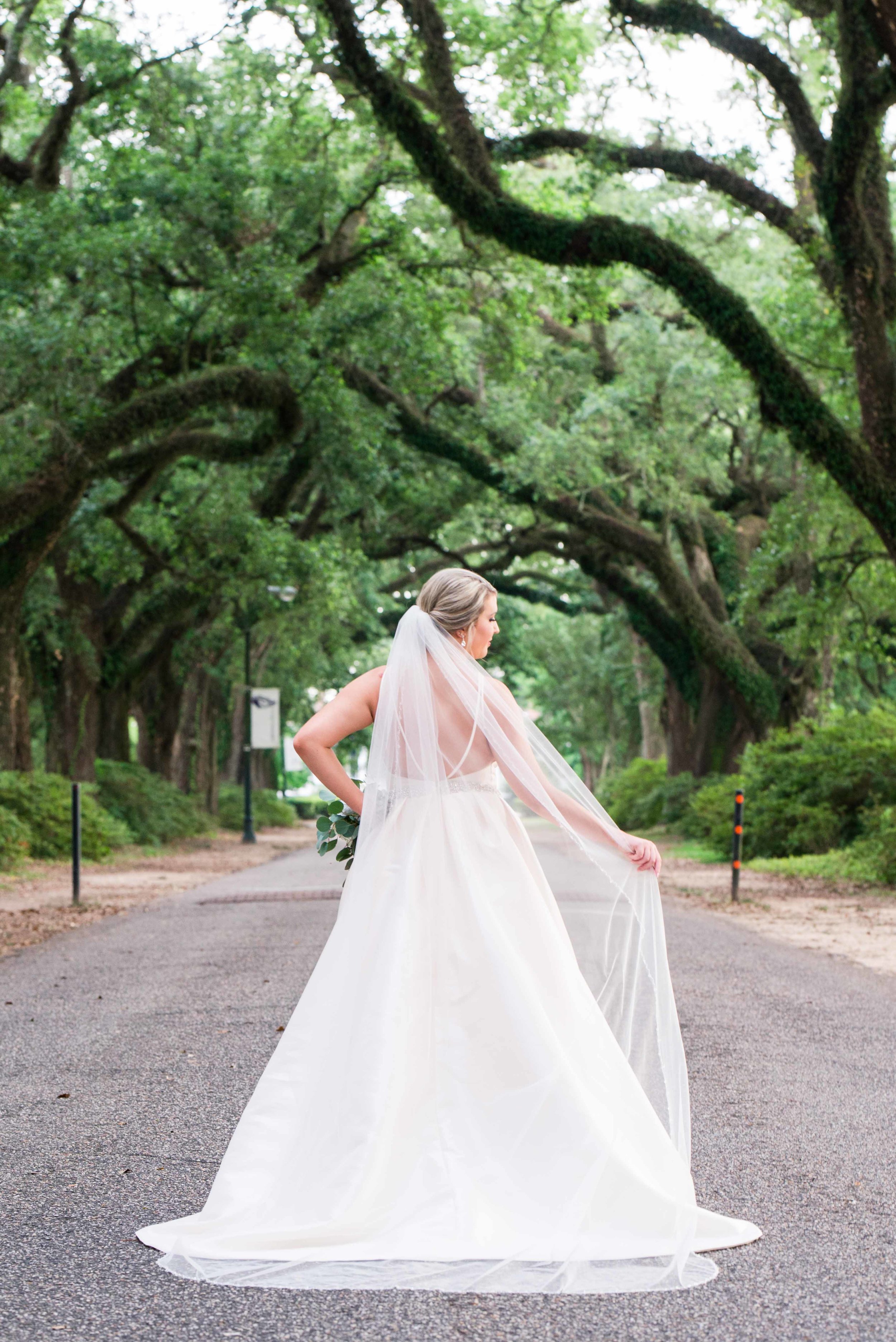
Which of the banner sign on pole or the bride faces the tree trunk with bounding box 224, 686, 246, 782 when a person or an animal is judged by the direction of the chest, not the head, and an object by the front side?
the bride

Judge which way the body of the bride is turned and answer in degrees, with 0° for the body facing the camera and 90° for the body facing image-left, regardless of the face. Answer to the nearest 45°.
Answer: approximately 180°

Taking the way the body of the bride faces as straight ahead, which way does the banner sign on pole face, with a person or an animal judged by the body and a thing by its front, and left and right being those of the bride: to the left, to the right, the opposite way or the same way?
the opposite way

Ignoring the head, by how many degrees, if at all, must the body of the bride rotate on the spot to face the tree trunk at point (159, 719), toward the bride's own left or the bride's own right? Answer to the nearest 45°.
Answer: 0° — they already face it

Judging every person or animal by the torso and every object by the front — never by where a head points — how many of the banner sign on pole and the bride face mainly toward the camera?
1

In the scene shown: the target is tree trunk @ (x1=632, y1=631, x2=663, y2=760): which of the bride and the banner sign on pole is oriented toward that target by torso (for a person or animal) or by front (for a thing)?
the bride

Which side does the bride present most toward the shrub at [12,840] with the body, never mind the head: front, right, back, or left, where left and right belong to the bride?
front

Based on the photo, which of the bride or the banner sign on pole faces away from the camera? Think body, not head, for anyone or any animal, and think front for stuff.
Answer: the bride

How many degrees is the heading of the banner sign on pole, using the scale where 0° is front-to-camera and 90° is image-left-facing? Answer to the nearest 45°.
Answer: approximately 0°

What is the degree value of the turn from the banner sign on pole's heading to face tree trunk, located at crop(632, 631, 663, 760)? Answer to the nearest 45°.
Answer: approximately 135° to its left

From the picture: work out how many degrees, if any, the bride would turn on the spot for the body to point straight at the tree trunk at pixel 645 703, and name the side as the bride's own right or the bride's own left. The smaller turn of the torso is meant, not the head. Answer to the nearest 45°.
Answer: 0° — they already face it

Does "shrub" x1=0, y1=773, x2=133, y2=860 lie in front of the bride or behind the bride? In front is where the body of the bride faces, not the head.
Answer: in front

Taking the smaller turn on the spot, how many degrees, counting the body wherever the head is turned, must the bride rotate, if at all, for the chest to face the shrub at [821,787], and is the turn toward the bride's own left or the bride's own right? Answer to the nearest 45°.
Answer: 0° — they already face it

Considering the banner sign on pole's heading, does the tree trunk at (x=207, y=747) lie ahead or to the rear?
to the rear

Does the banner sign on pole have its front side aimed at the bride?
yes

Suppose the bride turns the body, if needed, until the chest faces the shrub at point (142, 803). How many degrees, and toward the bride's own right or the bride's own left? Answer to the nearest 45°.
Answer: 0° — they already face it

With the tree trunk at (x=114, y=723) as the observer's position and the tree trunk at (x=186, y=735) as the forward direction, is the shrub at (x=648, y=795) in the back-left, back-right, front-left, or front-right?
front-right
